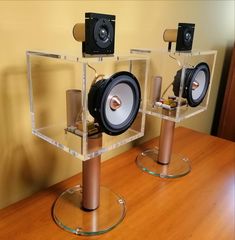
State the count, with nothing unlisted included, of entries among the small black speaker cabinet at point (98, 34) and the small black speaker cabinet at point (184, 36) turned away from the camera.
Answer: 0

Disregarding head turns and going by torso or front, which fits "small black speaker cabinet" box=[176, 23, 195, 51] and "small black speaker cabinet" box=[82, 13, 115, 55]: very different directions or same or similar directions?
same or similar directions

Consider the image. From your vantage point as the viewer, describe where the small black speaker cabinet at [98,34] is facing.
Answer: facing the viewer and to the right of the viewer
